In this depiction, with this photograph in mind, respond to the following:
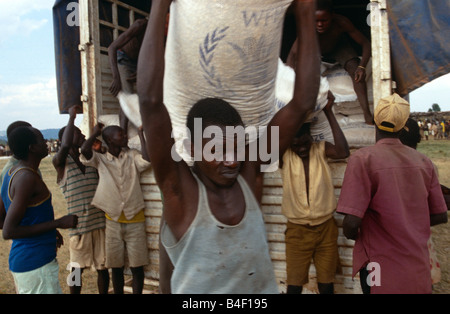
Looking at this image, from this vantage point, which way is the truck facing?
away from the camera

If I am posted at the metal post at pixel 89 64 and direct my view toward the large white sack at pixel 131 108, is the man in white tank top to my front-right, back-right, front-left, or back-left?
front-right

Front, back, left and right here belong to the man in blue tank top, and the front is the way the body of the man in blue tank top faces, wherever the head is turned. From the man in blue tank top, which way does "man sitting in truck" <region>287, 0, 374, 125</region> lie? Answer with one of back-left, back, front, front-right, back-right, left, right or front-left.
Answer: front

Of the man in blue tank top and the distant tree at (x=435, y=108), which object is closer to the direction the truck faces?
the distant tree

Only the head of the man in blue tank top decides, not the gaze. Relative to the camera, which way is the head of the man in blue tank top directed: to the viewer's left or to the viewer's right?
to the viewer's right

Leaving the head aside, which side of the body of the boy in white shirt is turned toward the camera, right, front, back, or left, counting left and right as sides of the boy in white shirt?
front

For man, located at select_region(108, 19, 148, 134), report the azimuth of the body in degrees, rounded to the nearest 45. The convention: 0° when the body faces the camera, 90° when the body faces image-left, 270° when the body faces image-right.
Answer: approximately 315°

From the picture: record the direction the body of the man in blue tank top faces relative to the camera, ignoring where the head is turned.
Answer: to the viewer's right

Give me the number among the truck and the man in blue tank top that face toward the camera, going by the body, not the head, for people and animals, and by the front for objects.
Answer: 0

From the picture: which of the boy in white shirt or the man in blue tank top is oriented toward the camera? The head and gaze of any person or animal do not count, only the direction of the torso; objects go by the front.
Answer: the boy in white shirt
